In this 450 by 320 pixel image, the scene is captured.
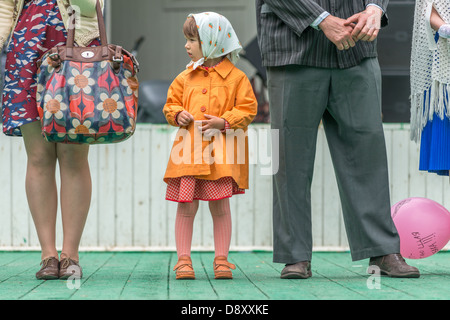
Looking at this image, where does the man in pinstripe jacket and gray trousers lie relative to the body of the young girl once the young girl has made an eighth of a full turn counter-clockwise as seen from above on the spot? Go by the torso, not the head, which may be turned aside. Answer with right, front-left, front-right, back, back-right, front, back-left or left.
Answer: front-left

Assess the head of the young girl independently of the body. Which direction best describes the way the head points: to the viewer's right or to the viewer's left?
to the viewer's left

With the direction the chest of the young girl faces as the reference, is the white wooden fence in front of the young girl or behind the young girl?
behind

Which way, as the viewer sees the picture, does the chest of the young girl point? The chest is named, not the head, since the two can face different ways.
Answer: toward the camera
